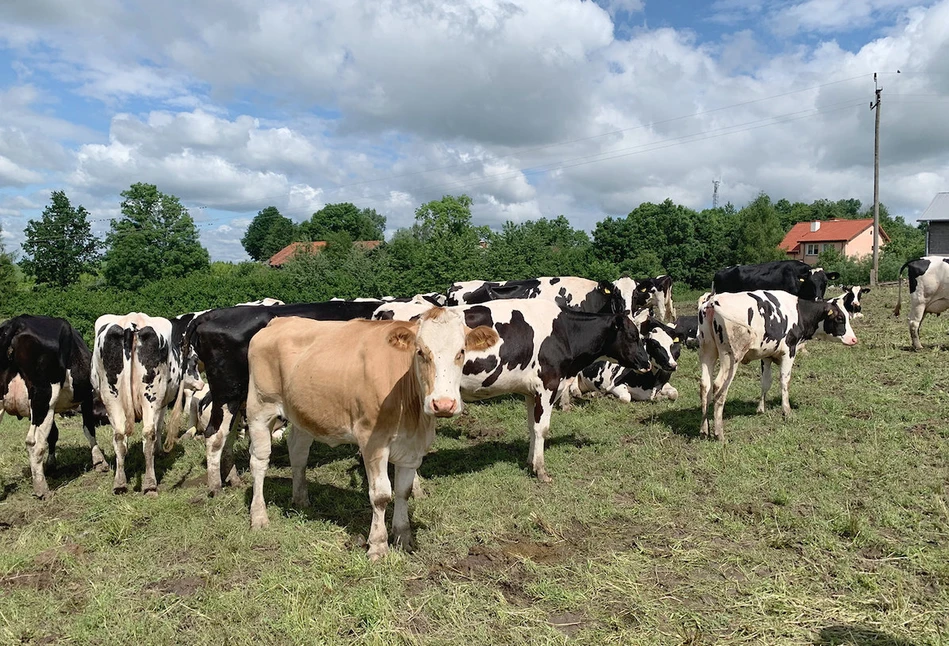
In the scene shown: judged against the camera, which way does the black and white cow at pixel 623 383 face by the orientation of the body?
to the viewer's right

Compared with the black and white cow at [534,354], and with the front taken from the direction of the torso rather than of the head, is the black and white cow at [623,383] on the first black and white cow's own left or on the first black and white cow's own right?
on the first black and white cow's own left

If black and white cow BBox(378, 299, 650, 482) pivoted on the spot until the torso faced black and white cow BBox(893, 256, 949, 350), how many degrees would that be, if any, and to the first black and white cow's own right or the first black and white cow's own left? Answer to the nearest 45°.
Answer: approximately 45° to the first black and white cow's own left

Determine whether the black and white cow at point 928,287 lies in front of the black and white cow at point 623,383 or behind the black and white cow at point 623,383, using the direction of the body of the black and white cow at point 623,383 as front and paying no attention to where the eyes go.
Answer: in front

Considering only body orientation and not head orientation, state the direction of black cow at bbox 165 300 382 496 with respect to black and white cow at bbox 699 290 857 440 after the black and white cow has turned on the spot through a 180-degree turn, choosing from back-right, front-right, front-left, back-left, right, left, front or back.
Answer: front

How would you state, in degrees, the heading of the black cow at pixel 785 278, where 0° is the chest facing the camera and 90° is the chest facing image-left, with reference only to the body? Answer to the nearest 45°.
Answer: approximately 270°

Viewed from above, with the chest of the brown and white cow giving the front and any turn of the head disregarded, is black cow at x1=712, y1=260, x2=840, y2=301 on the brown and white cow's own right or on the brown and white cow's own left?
on the brown and white cow's own left

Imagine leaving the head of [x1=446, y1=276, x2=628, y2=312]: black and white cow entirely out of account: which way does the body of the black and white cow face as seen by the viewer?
to the viewer's right

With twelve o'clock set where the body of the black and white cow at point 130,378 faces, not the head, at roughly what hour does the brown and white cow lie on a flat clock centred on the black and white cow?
The brown and white cow is roughly at 5 o'clock from the black and white cow.

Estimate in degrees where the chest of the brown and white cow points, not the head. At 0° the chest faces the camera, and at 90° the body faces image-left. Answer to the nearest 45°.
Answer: approximately 315°

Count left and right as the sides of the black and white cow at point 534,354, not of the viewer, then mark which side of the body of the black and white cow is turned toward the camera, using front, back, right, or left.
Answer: right

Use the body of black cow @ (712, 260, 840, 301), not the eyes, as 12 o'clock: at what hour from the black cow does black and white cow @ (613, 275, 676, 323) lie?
The black and white cow is roughly at 6 o'clock from the black cow.

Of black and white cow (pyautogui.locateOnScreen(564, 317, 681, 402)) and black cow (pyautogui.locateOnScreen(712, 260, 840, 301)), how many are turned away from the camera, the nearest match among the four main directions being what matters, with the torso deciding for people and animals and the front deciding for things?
0

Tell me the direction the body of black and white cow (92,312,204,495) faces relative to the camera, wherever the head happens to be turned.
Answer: away from the camera
